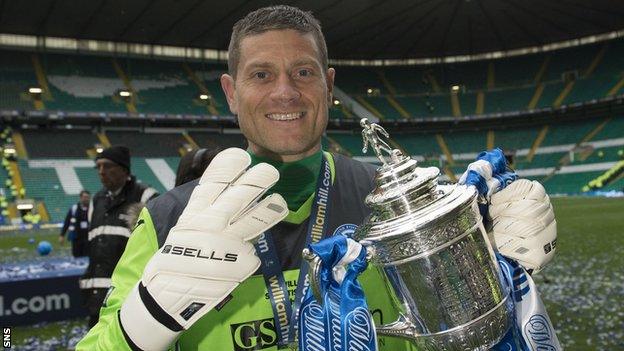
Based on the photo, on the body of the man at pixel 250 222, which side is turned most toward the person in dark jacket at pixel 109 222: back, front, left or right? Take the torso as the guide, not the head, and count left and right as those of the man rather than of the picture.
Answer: back

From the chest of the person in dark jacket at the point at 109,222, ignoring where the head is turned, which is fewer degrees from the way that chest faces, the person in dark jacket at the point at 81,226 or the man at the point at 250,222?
the man

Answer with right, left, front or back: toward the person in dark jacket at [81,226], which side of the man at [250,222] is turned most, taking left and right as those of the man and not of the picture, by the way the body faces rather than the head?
back

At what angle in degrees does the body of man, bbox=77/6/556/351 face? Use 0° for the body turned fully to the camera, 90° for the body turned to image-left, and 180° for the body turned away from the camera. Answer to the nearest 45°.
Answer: approximately 0°
